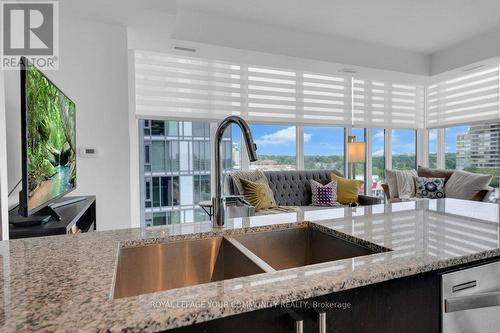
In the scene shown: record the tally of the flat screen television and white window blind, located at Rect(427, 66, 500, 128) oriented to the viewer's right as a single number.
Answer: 1

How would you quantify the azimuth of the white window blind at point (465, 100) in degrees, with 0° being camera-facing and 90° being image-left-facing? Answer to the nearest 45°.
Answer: approximately 45°

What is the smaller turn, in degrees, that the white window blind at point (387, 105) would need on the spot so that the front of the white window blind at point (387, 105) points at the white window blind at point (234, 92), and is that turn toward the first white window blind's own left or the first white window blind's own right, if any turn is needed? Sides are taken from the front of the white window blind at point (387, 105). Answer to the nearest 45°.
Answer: approximately 90° to the first white window blind's own right

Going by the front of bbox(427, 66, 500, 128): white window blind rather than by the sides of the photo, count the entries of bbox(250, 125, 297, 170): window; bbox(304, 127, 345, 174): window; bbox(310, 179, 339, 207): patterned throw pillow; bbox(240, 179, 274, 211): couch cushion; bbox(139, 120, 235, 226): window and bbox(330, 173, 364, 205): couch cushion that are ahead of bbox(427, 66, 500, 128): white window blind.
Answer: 6

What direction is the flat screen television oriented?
to the viewer's right

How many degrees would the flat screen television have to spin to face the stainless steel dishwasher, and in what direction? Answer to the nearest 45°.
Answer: approximately 45° to its right

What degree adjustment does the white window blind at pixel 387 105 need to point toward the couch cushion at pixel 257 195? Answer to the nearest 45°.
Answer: approximately 90° to its right

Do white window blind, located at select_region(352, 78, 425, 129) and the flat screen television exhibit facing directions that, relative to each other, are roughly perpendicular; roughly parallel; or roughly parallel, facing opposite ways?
roughly perpendicular

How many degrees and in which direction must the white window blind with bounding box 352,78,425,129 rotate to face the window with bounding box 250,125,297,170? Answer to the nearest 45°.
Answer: approximately 90° to its right

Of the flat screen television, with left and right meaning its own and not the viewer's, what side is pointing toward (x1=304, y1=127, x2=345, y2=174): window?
front

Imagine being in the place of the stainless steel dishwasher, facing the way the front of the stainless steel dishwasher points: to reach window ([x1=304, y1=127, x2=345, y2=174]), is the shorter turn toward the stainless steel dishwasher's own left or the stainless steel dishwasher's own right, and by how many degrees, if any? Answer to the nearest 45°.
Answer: approximately 180°

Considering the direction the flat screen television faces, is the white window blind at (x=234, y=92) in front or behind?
in front

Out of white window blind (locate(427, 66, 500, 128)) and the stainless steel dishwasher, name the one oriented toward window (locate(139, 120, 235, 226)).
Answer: the white window blind

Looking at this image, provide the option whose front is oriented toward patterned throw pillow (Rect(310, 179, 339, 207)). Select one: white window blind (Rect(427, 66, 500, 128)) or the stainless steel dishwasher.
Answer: the white window blind

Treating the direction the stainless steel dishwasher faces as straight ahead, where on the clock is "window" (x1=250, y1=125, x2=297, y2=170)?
The window is roughly at 6 o'clock from the stainless steel dishwasher.

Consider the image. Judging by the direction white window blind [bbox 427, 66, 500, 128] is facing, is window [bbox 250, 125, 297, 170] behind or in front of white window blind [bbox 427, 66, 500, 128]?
in front

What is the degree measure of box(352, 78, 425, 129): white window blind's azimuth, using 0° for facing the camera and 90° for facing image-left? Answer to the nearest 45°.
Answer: approximately 315°

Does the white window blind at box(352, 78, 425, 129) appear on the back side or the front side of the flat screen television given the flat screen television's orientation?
on the front side

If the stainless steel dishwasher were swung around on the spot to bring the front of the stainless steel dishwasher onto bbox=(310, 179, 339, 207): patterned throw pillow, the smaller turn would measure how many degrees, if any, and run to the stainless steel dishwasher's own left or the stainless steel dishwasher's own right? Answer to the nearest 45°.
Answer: approximately 180°
